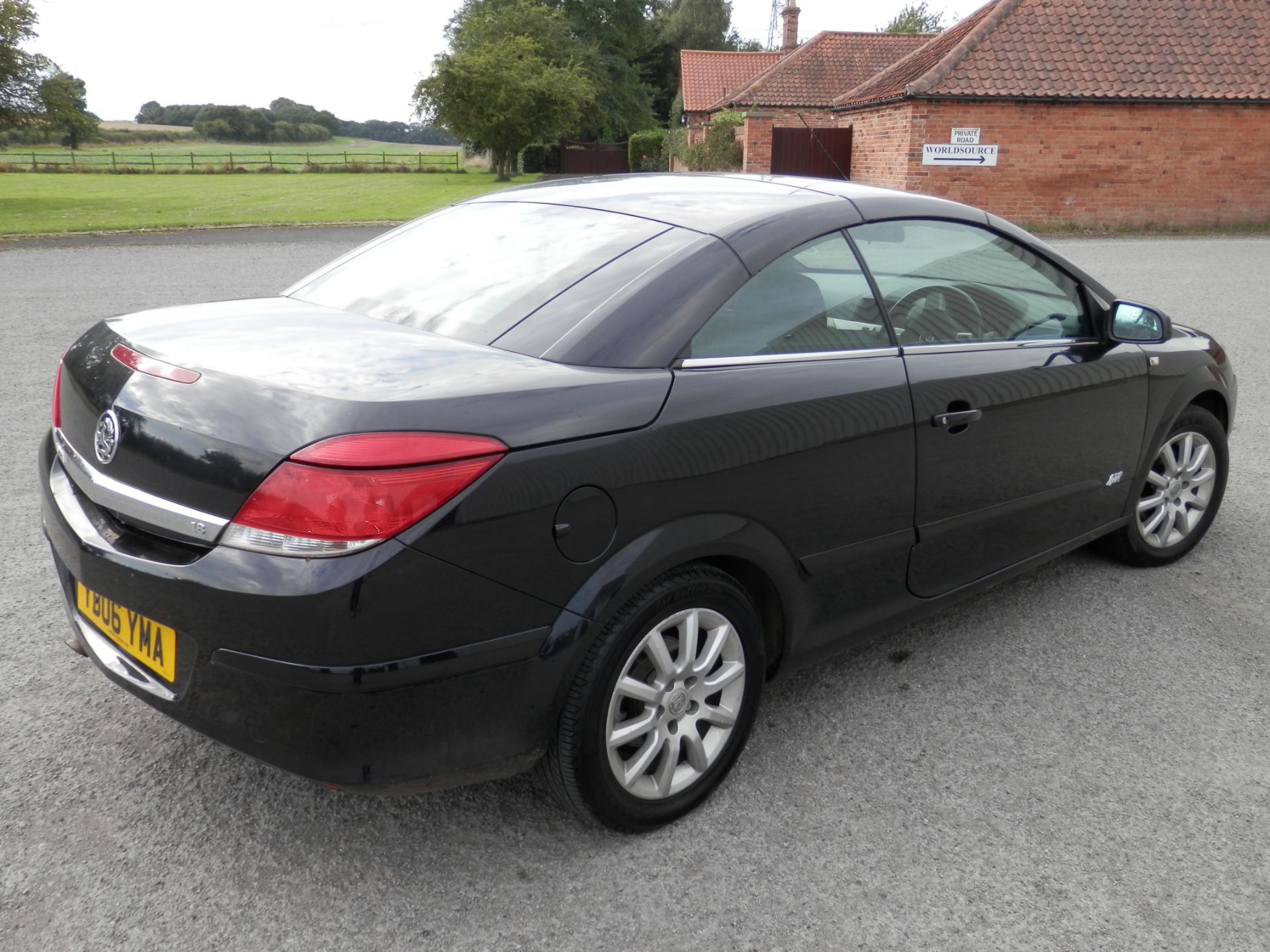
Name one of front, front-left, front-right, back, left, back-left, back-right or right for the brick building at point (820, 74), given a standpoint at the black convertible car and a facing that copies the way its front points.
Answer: front-left

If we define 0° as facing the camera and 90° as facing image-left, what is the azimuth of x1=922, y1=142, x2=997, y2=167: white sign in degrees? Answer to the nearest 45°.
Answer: approximately 0°

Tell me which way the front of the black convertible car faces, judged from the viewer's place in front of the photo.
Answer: facing away from the viewer and to the right of the viewer

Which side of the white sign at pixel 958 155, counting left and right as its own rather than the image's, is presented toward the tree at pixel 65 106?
right
